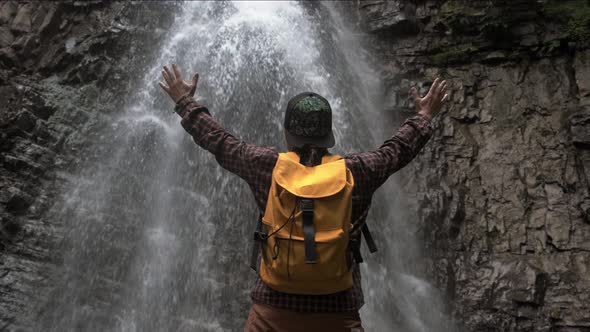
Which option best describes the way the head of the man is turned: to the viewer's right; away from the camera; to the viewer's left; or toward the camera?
away from the camera

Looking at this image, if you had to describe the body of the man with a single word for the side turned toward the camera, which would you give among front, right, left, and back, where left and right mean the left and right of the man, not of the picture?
back
